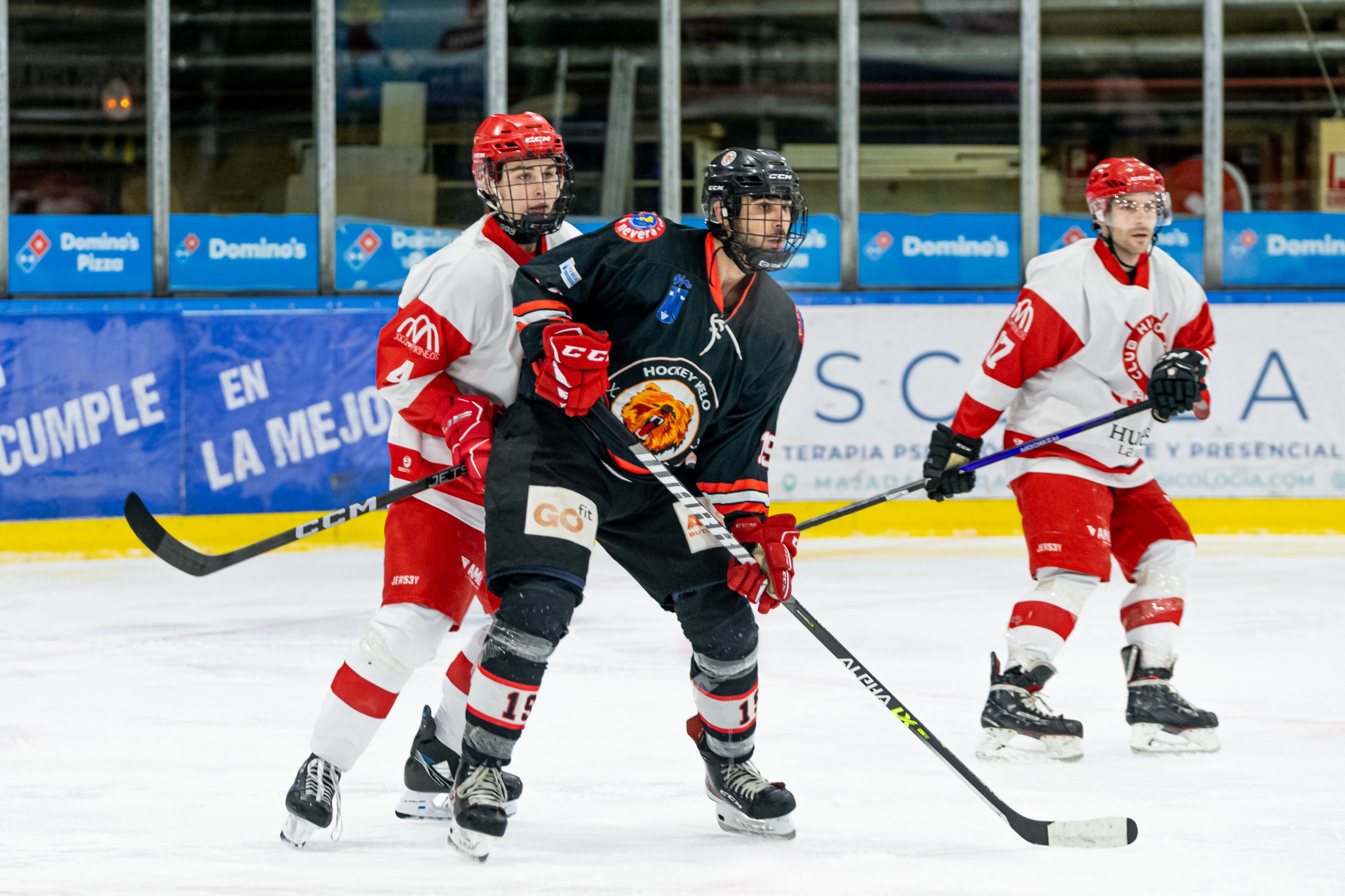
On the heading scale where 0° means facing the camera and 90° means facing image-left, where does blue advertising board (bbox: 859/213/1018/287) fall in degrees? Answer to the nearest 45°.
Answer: approximately 0°

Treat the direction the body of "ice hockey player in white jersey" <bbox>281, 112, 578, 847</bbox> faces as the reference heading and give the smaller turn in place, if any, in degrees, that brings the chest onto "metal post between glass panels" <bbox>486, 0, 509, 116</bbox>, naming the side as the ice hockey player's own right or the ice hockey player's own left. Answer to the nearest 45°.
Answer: approximately 135° to the ice hockey player's own left

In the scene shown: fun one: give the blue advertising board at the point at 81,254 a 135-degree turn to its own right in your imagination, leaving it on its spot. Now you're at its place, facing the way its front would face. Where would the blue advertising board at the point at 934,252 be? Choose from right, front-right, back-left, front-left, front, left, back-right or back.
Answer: back-right

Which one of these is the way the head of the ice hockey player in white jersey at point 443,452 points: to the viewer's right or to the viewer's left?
to the viewer's right
